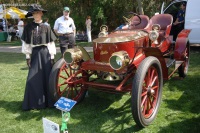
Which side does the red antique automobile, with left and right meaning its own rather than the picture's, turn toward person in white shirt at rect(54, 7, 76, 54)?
right

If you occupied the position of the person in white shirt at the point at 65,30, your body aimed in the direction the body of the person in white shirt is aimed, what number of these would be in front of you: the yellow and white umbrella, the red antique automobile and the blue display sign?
2

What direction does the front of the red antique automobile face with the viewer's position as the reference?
facing the viewer and to the left of the viewer

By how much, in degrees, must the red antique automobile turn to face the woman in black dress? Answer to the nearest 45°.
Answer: approximately 45° to its right

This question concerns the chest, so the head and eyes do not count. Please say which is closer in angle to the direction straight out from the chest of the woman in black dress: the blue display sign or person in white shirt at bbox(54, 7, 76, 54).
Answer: the blue display sign

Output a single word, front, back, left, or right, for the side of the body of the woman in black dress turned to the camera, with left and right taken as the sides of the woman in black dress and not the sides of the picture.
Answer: front

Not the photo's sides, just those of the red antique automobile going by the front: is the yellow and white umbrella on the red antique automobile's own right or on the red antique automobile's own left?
on the red antique automobile's own right

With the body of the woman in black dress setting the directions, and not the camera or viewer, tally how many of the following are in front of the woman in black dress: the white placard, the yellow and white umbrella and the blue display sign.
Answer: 2

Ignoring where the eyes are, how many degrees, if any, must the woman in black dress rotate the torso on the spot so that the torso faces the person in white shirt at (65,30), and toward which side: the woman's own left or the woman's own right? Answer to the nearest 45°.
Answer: approximately 180°

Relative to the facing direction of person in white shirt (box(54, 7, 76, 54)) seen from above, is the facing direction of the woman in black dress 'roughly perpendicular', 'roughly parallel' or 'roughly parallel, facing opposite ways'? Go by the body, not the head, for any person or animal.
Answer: roughly parallel

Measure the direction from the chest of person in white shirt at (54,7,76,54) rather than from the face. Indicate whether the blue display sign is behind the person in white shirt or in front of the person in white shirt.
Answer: in front

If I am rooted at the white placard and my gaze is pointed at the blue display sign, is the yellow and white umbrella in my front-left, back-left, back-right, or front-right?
front-left

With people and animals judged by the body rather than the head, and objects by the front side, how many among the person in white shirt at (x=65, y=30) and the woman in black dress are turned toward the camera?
2

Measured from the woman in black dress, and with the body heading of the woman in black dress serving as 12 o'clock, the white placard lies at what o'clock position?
The white placard is roughly at 12 o'clock from the woman in black dress.

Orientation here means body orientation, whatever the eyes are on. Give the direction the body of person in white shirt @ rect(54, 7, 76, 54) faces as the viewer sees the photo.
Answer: toward the camera

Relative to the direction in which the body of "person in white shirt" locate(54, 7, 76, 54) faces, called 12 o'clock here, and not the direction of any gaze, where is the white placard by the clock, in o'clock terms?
The white placard is roughly at 12 o'clock from the person in white shirt.

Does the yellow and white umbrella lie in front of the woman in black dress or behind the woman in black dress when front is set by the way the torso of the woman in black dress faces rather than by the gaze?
behind
